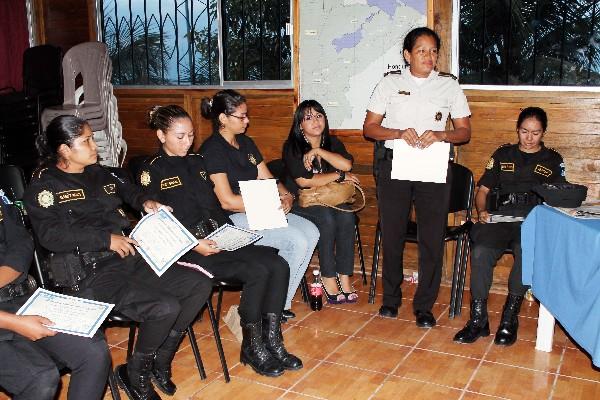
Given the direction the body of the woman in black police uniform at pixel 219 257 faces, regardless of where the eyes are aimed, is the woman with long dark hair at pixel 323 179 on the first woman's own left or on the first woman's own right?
on the first woman's own left

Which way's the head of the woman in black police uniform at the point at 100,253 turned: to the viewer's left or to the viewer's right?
to the viewer's right

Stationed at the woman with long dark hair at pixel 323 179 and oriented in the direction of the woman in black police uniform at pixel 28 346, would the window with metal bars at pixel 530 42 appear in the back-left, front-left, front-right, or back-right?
back-left

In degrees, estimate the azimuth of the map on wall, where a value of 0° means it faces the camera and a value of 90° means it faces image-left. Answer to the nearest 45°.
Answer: approximately 0°

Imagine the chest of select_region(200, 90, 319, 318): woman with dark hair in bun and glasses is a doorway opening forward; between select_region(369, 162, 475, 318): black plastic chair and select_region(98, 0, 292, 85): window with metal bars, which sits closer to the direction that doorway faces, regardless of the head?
the black plastic chair

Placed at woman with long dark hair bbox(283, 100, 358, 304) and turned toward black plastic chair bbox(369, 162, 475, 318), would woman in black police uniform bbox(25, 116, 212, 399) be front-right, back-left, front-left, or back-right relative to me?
back-right

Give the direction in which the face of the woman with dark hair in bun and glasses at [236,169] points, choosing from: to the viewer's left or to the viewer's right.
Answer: to the viewer's right

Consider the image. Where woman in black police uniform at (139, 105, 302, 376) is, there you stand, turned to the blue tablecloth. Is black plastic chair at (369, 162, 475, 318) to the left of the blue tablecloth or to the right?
left

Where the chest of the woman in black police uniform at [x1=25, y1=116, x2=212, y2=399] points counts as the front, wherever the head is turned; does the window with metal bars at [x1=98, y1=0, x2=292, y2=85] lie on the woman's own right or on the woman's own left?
on the woman's own left

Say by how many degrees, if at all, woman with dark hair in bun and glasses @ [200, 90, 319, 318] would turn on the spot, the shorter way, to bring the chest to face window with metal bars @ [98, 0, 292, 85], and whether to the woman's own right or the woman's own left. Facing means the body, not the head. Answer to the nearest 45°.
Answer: approximately 135° to the woman's own left
